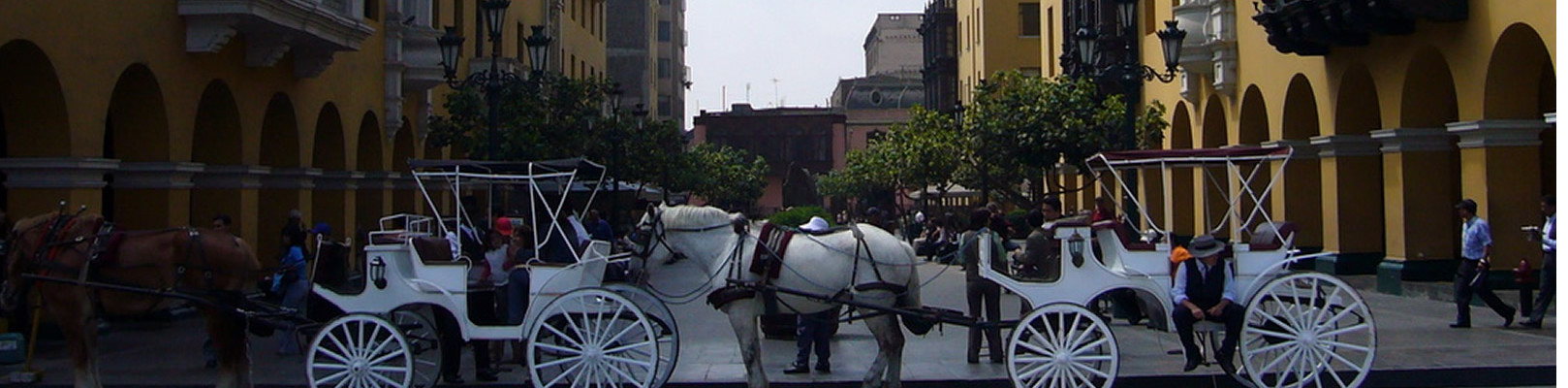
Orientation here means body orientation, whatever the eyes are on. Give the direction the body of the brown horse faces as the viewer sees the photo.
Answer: to the viewer's left

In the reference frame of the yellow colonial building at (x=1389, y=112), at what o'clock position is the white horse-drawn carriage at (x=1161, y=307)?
The white horse-drawn carriage is roughly at 11 o'clock from the yellow colonial building.

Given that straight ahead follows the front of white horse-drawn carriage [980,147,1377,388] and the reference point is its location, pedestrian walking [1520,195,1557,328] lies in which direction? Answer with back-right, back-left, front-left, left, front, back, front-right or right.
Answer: back-right

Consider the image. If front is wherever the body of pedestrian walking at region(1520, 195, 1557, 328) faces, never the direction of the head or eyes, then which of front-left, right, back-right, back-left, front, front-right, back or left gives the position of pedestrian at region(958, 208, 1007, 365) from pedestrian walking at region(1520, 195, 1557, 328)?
front-left

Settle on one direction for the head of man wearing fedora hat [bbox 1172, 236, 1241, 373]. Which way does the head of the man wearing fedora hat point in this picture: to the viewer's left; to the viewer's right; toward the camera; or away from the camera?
toward the camera

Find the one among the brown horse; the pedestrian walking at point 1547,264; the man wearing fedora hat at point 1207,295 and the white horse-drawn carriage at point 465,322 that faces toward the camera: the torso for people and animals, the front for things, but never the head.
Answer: the man wearing fedora hat

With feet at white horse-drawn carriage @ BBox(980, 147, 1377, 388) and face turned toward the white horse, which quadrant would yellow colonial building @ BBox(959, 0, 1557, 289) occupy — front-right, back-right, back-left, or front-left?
back-right

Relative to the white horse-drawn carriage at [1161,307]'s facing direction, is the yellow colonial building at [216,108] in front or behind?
in front

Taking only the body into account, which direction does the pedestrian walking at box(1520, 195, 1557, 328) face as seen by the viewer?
to the viewer's left

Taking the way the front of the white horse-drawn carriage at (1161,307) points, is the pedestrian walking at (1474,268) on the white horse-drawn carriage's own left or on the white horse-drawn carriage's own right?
on the white horse-drawn carriage's own right

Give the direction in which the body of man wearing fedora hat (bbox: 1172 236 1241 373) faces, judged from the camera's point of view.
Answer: toward the camera

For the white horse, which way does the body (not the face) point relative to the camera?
to the viewer's left

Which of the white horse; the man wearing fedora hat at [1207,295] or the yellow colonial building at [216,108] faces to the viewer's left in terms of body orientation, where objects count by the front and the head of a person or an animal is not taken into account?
the white horse

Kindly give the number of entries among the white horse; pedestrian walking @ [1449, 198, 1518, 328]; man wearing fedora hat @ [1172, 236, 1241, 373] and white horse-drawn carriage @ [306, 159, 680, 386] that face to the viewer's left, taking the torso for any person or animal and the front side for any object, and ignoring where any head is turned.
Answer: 3

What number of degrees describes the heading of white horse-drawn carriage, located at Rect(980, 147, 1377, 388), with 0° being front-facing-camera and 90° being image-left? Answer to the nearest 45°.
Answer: approximately 90°

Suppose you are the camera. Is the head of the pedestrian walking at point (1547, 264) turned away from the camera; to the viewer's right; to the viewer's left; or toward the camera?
to the viewer's left

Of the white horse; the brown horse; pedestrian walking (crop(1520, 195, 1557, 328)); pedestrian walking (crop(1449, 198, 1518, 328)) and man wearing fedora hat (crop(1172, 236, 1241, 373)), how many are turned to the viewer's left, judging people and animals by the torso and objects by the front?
4

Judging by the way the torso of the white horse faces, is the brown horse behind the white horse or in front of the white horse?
in front
